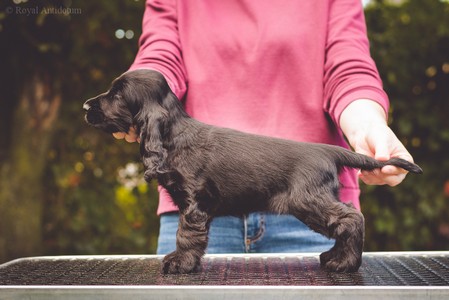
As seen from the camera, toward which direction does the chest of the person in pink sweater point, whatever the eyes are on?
toward the camera

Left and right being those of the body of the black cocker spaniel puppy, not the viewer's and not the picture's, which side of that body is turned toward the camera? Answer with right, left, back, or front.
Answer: left
